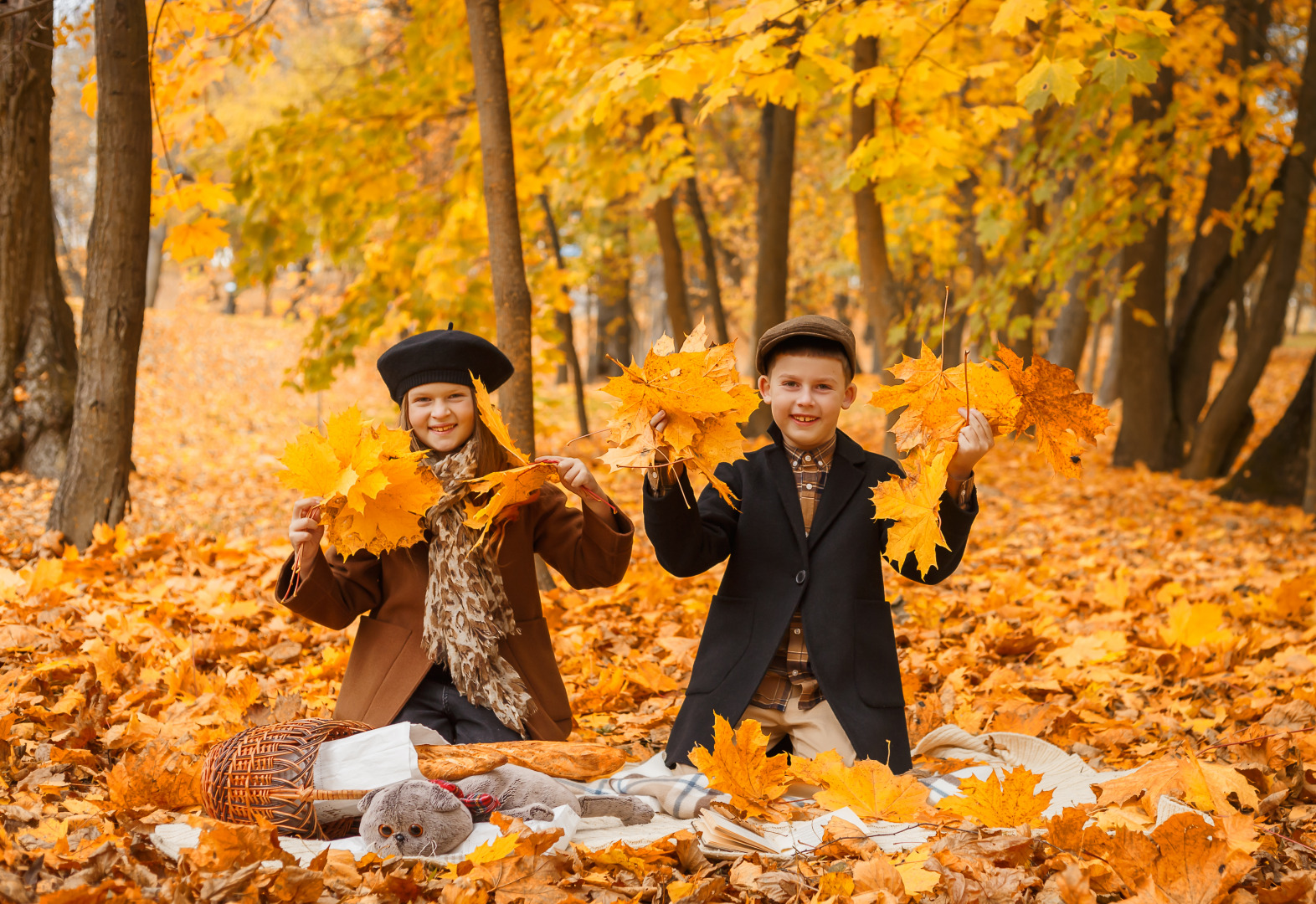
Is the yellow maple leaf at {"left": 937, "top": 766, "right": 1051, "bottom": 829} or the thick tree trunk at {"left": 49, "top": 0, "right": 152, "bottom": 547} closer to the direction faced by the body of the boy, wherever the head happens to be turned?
the yellow maple leaf

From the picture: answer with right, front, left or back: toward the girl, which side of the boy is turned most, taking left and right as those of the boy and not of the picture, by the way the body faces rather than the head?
right

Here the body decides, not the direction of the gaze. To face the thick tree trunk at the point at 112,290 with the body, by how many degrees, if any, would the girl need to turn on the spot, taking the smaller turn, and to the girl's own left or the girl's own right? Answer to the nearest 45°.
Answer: approximately 135° to the girl's own right

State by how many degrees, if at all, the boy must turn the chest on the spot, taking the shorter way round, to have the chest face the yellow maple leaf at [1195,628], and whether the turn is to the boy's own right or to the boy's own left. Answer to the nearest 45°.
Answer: approximately 135° to the boy's own left

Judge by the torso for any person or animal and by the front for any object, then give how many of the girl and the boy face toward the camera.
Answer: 2

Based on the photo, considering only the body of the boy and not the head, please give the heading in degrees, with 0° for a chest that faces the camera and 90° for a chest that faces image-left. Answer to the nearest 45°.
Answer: approximately 0°

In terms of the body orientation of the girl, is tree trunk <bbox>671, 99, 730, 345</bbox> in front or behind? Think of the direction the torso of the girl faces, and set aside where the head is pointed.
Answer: behind

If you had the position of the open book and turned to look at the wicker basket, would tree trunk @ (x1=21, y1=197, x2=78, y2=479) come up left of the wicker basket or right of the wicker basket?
right
